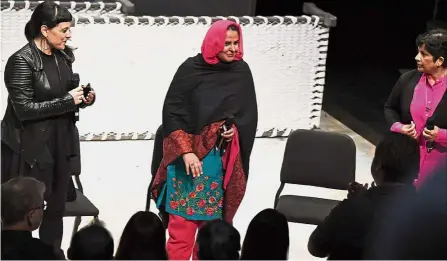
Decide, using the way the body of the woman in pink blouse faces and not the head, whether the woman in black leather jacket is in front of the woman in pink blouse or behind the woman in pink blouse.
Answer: in front

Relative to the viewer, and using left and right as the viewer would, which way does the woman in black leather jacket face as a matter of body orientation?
facing the viewer and to the right of the viewer

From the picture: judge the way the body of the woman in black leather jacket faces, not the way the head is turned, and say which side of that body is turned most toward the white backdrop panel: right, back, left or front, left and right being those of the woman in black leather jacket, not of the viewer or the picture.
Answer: left

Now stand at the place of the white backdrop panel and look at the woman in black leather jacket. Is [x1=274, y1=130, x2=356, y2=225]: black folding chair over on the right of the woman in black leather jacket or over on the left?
left

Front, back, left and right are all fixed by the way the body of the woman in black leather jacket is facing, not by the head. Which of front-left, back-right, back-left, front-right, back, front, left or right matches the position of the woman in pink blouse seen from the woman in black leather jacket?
front-left

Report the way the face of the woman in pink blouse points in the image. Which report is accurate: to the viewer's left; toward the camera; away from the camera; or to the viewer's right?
to the viewer's left

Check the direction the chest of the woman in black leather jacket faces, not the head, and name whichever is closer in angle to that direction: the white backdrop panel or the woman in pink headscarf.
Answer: the woman in pink headscarf

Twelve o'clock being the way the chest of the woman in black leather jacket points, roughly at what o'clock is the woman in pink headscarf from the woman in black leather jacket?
The woman in pink headscarf is roughly at 11 o'clock from the woman in black leather jacket.

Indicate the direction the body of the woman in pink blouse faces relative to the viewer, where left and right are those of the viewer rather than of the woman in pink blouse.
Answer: facing the viewer and to the left of the viewer

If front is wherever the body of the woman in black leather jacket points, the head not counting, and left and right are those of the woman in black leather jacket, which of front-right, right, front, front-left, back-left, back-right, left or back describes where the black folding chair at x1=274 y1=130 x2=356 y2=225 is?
front-left

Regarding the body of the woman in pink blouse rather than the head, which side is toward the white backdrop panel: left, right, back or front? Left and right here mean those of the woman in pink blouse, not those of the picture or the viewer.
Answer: right

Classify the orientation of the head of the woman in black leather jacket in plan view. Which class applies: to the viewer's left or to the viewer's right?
to the viewer's right
